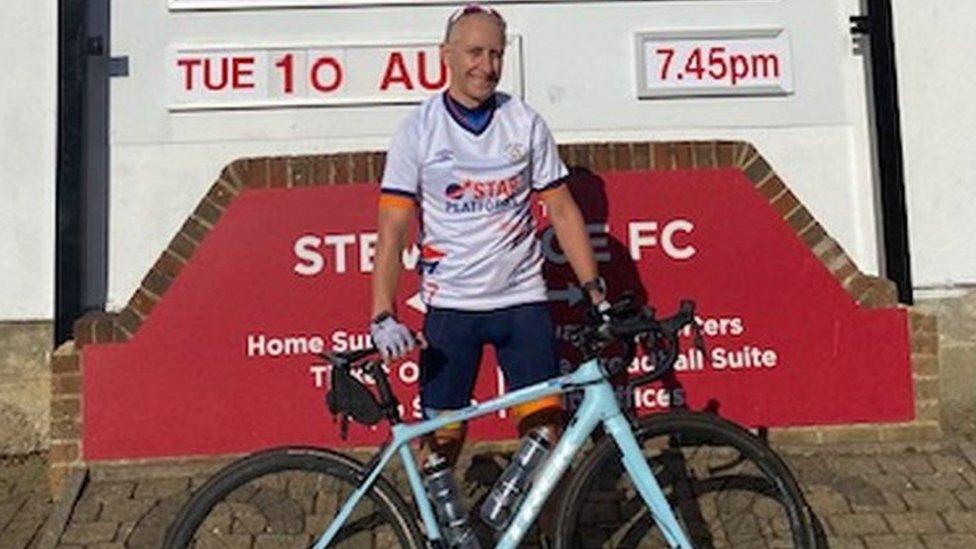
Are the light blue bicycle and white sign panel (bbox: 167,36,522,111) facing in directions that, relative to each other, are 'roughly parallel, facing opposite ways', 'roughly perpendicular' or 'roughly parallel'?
roughly perpendicular

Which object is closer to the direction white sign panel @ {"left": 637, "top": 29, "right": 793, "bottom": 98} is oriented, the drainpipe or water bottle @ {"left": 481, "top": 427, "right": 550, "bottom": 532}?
the water bottle

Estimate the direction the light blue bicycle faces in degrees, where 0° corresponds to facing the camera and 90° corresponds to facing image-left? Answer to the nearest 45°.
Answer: approximately 270°

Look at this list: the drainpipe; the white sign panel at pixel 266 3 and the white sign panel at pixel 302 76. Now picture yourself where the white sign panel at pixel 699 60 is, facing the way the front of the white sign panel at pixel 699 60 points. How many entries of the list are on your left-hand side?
1

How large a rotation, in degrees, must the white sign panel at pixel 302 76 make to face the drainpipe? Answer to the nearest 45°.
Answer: approximately 90° to its left

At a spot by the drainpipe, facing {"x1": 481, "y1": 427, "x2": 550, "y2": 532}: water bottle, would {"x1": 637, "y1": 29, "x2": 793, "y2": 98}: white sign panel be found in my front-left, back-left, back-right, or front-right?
front-right

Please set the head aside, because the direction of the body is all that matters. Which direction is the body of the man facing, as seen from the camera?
toward the camera

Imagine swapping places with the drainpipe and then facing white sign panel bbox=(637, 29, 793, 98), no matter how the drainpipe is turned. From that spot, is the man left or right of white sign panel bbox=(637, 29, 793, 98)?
left

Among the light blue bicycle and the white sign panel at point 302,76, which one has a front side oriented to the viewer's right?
the light blue bicycle

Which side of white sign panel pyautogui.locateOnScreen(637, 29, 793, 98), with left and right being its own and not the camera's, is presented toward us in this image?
front

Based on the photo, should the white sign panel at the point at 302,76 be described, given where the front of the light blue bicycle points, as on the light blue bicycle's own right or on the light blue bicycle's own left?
on the light blue bicycle's own left

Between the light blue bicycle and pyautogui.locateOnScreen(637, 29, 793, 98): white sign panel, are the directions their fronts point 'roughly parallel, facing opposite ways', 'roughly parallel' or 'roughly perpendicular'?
roughly perpendicular

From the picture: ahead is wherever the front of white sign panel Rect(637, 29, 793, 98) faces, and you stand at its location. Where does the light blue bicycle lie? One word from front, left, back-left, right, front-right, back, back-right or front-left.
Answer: front

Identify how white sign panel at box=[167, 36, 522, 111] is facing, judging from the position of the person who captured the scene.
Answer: facing the viewer

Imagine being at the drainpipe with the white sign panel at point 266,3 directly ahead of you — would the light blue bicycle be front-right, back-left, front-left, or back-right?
front-left
